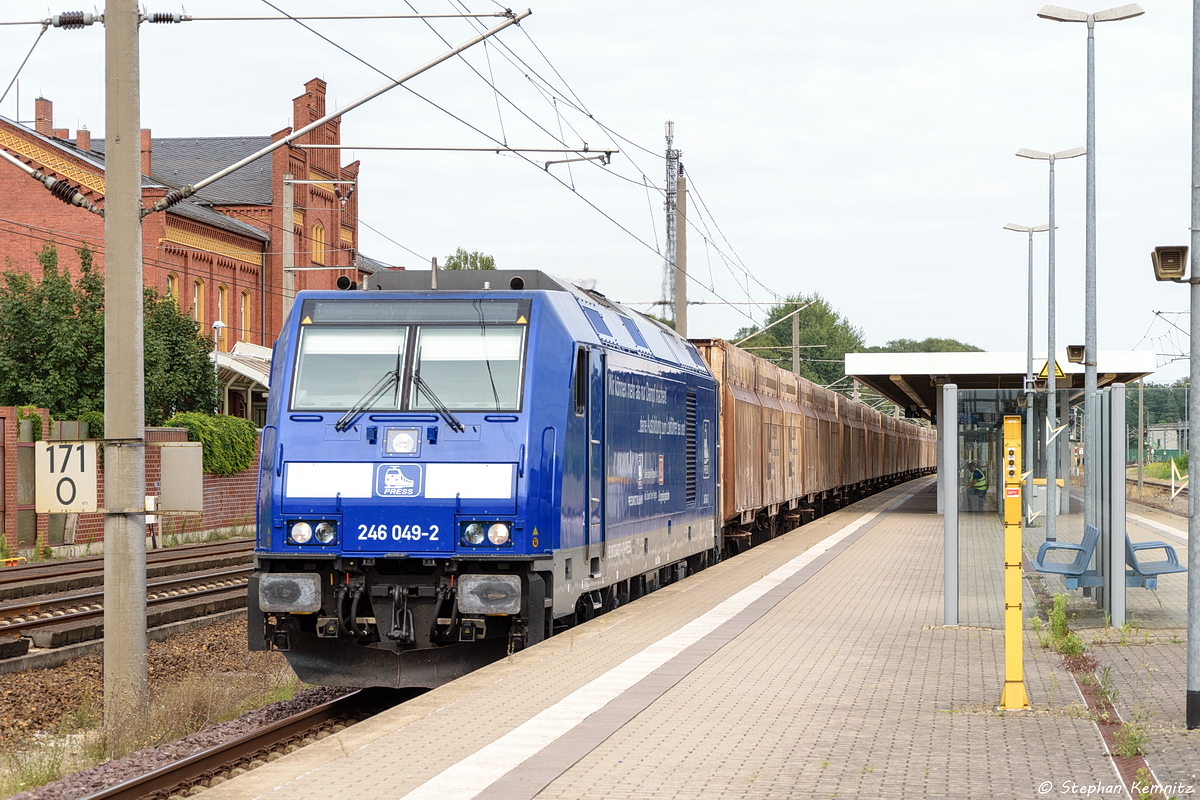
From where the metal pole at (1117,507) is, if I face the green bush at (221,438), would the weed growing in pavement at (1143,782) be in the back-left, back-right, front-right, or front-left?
back-left

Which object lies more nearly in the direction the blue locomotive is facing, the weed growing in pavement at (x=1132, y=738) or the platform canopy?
the weed growing in pavement

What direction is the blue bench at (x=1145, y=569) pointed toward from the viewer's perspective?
to the viewer's right

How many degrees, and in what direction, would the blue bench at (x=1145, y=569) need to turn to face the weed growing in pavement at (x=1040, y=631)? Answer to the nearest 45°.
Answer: approximately 135° to its right

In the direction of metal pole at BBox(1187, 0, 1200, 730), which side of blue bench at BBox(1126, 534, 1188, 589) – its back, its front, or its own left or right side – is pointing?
right

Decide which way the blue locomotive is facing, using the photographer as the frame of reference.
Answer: facing the viewer

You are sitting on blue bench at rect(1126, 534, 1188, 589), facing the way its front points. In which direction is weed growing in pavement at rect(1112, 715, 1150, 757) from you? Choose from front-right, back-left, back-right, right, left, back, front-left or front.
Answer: right
